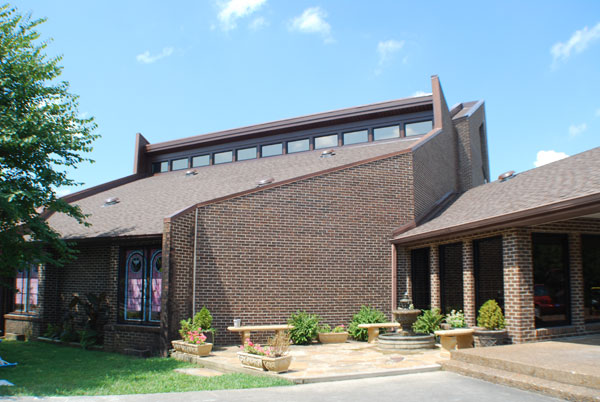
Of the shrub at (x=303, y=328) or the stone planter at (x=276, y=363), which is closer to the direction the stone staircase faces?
the stone planter

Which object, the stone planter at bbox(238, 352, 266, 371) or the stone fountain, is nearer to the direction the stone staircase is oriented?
the stone planter

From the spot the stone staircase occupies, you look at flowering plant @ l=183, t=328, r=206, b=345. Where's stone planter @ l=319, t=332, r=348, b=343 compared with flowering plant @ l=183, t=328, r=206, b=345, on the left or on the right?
right

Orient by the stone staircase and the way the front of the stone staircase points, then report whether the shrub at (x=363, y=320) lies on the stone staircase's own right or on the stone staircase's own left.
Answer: on the stone staircase's own right

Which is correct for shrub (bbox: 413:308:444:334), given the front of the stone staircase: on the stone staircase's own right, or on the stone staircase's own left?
on the stone staircase's own right

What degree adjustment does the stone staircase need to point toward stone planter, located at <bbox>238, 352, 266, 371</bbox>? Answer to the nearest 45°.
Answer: approximately 45° to its right

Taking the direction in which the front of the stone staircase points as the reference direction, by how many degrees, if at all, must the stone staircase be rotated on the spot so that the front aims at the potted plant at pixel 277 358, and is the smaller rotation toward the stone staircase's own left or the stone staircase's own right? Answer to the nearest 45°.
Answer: approximately 45° to the stone staircase's own right

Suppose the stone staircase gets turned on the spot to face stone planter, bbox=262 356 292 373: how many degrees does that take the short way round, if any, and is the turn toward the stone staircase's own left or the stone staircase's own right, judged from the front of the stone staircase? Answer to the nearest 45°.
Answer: approximately 45° to the stone staircase's own right

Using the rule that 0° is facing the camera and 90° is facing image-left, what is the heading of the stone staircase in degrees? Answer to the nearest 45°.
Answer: approximately 45°
